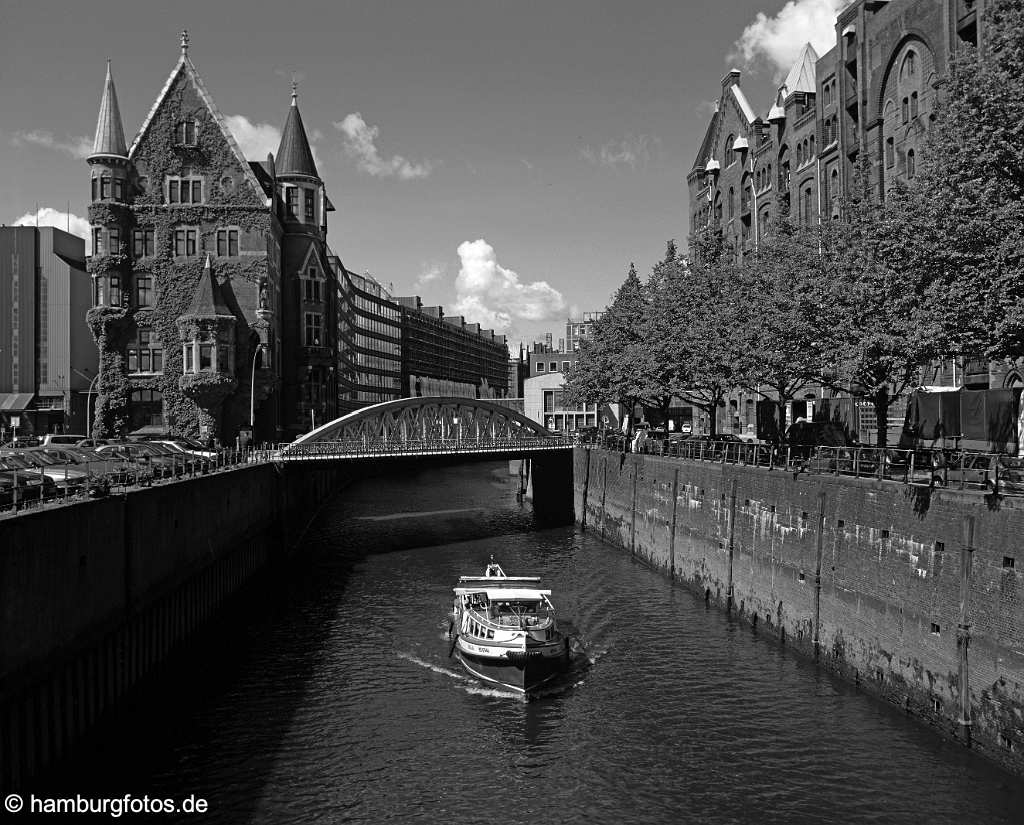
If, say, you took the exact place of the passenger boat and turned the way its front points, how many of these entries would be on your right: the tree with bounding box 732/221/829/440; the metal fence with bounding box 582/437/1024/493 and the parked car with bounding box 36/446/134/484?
1

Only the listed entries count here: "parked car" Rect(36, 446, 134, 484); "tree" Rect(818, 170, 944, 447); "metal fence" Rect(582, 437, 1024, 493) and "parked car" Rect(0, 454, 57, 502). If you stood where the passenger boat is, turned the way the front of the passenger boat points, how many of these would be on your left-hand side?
2

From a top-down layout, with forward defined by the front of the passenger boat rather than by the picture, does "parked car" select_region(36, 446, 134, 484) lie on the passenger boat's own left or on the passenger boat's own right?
on the passenger boat's own right

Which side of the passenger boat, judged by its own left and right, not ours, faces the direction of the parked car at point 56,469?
right

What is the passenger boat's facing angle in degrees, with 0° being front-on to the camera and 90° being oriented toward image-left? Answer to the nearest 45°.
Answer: approximately 0°

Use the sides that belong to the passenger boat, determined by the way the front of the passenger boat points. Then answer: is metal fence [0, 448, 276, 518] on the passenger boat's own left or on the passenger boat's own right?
on the passenger boat's own right

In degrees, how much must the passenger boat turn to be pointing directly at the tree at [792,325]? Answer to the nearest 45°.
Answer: approximately 135° to its left

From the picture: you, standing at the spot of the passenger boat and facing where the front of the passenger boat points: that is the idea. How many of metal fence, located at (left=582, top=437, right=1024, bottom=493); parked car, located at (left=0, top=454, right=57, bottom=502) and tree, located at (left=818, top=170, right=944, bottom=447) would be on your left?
2

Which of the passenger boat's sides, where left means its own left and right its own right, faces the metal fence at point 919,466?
left
